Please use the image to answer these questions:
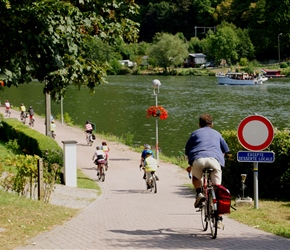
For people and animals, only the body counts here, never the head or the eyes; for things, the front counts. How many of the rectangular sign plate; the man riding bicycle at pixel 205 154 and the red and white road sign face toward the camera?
2

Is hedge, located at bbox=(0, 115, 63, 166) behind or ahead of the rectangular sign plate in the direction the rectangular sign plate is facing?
behind

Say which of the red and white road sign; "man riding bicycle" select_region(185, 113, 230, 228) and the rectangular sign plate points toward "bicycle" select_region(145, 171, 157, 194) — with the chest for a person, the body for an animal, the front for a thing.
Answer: the man riding bicycle

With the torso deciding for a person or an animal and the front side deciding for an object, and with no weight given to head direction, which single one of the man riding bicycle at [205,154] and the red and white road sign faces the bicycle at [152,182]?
the man riding bicycle

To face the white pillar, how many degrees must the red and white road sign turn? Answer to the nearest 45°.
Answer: approximately 135° to its right

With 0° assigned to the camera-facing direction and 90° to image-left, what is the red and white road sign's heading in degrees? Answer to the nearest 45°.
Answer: approximately 0°

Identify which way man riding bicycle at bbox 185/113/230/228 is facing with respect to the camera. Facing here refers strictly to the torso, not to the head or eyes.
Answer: away from the camera

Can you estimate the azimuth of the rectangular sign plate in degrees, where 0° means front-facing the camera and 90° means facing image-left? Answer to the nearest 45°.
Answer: approximately 0°

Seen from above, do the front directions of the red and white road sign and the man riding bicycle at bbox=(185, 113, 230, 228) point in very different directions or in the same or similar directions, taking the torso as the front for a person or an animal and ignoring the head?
very different directions

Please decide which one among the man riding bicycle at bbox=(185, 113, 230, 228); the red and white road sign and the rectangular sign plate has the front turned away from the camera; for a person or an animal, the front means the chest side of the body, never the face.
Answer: the man riding bicycle

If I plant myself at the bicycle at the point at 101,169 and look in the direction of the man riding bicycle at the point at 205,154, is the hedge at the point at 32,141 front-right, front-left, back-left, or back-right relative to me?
back-right
